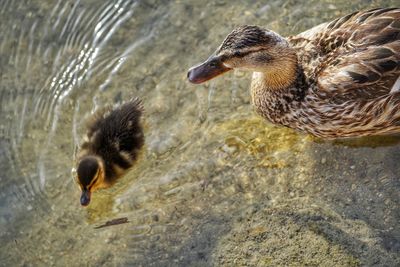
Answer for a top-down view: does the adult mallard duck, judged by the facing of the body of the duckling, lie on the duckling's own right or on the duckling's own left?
on the duckling's own left

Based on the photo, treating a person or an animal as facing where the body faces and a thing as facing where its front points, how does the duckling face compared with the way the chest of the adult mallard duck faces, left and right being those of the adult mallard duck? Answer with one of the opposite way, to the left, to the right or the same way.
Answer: to the left

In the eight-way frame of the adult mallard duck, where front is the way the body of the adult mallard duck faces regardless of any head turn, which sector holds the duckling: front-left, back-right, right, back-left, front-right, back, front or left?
front

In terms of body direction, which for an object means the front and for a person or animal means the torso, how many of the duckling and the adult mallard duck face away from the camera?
0

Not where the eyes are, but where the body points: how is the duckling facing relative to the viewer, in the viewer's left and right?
facing the viewer and to the left of the viewer

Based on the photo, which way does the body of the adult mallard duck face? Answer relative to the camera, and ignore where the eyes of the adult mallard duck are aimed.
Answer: to the viewer's left
